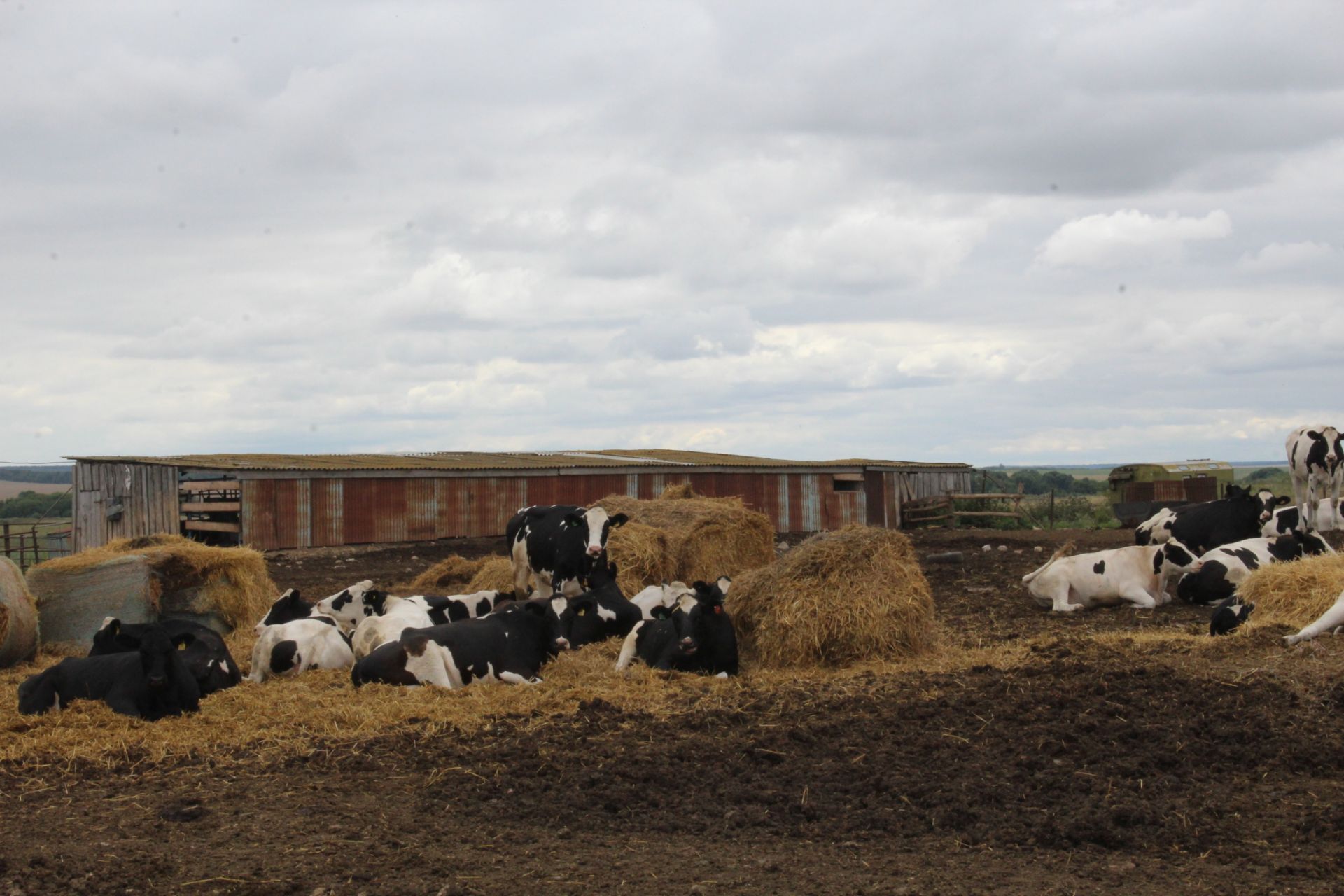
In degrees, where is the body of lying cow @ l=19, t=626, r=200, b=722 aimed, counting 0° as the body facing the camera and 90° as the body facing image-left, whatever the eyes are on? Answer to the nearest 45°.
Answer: approximately 315°

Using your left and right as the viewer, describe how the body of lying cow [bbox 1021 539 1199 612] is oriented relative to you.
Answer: facing to the right of the viewer

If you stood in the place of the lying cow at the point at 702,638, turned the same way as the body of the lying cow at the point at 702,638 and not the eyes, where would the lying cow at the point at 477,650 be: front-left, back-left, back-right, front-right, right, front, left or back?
back-right

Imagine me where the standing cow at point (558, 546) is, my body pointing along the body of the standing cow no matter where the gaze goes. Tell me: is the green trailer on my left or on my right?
on my left

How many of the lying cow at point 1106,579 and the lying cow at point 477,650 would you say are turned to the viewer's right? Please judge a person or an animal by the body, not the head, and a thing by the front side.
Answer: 2

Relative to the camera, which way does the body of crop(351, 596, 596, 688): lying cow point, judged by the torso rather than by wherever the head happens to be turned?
to the viewer's right

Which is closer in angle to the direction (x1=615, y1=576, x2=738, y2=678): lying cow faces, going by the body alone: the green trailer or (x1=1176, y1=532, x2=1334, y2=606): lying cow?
the lying cow

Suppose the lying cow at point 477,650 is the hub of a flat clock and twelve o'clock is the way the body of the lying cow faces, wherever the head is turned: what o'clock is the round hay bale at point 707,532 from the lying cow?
The round hay bale is roughly at 10 o'clock from the lying cow.

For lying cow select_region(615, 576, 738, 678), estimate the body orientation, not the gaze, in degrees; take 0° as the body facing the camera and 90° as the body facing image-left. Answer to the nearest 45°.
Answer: approximately 315°

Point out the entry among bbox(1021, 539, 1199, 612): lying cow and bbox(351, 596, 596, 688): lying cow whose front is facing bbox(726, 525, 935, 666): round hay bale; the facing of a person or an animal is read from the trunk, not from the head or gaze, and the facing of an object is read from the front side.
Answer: bbox(351, 596, 596, 688): lying cow

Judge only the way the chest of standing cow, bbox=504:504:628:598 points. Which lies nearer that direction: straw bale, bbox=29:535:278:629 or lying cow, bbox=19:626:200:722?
the lying cow
